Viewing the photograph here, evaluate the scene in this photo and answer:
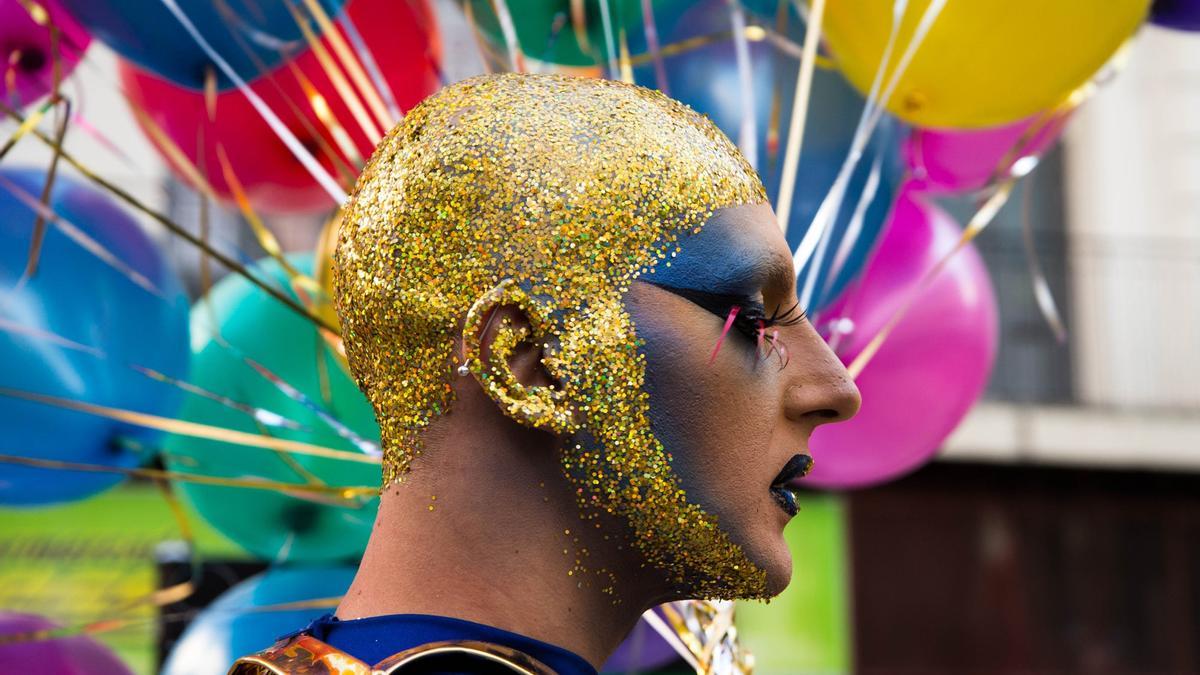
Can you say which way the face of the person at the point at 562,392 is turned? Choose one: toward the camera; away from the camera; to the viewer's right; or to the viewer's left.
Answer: to the viewer's right

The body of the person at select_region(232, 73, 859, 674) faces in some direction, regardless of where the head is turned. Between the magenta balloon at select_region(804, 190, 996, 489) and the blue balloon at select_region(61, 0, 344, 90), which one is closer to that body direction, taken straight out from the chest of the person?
the magenta balloon

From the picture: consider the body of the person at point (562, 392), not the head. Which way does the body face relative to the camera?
to the viewer's right

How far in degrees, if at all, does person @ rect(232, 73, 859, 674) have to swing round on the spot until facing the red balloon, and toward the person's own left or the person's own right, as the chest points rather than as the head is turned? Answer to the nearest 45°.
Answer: approximately 90° to the person's own left

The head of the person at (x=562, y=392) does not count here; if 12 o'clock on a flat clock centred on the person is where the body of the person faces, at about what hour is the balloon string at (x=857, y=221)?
The balloon string is roughly at 10 o'clock from the person.

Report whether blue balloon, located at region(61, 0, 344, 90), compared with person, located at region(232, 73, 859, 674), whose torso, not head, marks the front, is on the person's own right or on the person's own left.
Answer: on the person's own left

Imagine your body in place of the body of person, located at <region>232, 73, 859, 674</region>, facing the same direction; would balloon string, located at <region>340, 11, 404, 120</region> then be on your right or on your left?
on your left

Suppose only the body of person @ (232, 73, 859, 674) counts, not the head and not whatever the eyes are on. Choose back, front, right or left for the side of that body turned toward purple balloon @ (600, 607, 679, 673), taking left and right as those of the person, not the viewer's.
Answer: left

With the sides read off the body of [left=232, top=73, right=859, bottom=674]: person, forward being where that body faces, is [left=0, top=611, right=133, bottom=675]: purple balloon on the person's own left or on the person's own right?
on the person's own left
